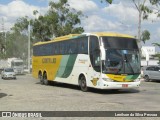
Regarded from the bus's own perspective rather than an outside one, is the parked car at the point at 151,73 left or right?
on its left

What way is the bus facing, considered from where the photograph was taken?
facing the viewer and to the right of the viewer
